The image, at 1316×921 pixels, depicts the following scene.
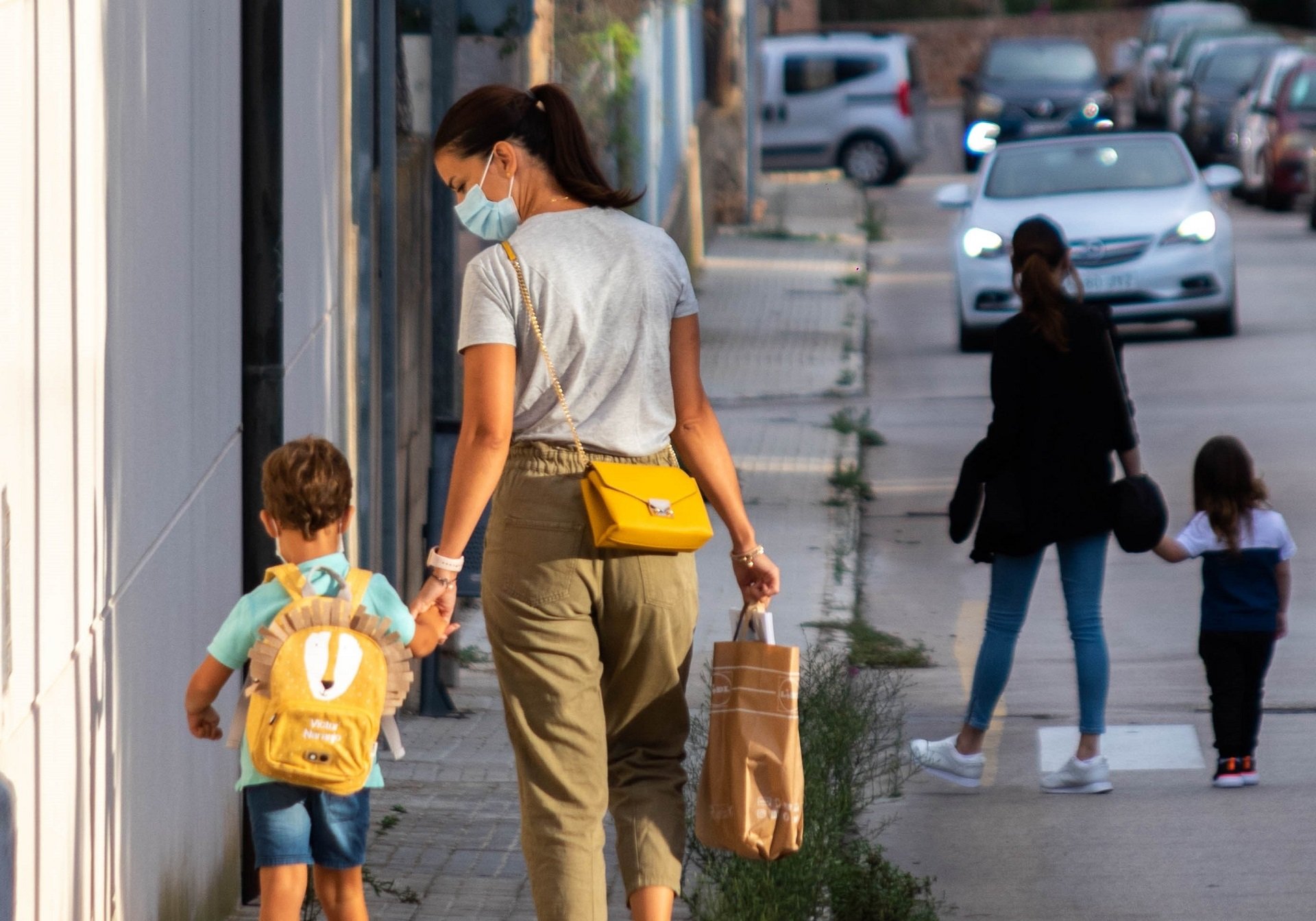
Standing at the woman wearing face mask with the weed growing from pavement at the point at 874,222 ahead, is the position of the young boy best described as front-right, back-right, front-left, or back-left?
back-left

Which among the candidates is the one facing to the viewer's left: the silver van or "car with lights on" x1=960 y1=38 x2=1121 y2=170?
the silver van

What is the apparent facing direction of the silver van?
to the viewer's left

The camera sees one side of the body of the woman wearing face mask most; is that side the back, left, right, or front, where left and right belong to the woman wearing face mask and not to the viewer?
back

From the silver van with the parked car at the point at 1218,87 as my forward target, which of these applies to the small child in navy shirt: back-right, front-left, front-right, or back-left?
back-right

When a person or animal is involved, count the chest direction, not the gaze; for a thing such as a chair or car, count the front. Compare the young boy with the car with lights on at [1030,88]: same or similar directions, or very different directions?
very different directions

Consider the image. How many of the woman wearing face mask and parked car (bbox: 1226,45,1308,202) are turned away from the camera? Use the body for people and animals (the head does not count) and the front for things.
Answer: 1

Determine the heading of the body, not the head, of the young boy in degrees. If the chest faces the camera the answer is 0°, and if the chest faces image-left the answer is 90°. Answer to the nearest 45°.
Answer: approximately 180°

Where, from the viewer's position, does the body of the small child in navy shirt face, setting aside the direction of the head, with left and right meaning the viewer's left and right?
facing away from the viewer

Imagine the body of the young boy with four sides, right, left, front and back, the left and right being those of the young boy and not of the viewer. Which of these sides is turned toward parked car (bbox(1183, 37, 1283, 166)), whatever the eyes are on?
front

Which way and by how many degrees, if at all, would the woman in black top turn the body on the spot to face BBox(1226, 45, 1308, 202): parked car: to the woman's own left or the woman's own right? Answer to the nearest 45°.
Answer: approximately 45° to the woman's own right

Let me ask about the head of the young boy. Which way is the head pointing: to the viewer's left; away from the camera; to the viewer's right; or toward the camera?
away from the camera
